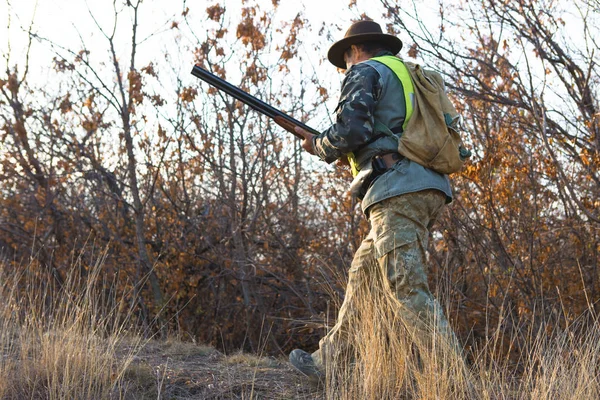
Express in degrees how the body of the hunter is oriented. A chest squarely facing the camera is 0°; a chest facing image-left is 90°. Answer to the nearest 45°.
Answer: approximately 90°
